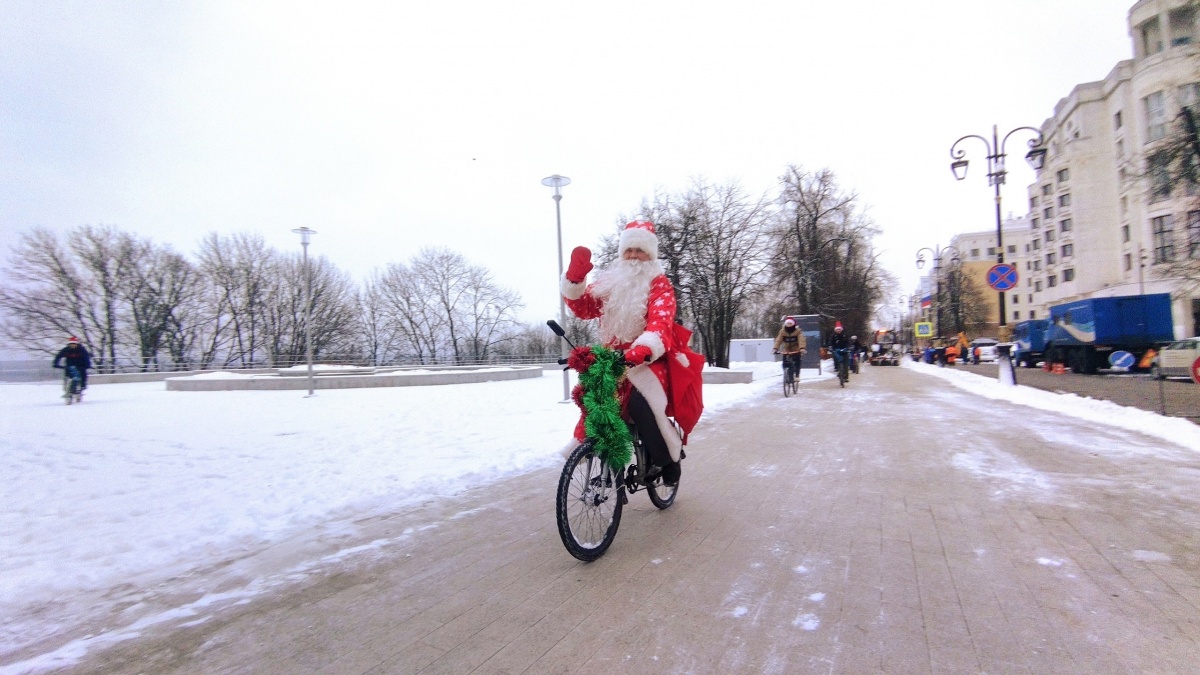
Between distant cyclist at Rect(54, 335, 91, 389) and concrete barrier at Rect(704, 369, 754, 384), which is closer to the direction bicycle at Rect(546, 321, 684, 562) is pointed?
the distant cyclist

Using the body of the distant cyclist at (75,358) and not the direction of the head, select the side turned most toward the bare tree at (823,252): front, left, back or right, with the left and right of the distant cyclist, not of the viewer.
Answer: left

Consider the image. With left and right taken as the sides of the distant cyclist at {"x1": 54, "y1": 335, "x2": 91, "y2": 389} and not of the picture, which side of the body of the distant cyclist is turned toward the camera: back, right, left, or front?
front

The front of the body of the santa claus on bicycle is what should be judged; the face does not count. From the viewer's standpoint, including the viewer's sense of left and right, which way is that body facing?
facing the viewer and to the left of the viewer

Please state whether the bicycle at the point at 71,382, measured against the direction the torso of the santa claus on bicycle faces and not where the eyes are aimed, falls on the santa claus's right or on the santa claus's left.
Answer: on the santa claus's right

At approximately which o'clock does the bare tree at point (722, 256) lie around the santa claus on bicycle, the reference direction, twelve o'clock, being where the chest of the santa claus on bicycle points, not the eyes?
The bare tree is roughly at 5 o'clock from the santa claus on bicycle.

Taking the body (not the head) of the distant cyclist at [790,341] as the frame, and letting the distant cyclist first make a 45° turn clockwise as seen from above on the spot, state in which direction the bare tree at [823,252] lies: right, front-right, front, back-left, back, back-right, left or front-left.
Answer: back-right

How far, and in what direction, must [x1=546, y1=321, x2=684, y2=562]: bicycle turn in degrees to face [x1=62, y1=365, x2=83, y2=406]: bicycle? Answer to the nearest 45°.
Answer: approximately 90° to its right

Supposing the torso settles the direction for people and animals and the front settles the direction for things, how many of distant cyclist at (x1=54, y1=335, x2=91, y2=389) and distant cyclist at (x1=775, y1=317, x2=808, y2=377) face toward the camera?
2

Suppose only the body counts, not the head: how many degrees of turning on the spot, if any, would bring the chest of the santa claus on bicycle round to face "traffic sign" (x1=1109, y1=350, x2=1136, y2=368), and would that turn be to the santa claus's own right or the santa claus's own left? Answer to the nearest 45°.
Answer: approximately 180°

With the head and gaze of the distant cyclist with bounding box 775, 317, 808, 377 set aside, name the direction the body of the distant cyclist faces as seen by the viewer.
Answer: toward the camera
